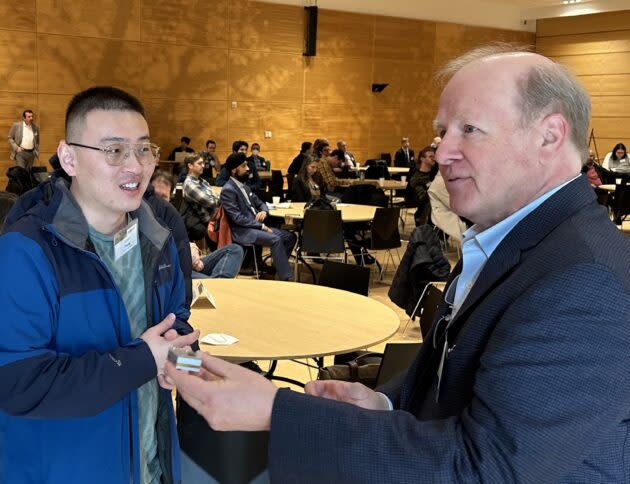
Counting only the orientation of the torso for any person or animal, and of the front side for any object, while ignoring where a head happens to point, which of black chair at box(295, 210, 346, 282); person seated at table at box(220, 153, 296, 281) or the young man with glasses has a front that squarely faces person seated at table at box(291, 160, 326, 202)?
the black chair

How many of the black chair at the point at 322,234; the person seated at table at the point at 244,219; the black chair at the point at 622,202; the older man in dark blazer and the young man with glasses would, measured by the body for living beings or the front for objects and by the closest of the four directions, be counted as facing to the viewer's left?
1

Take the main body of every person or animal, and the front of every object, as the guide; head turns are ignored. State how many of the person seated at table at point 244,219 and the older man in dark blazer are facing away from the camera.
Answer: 0

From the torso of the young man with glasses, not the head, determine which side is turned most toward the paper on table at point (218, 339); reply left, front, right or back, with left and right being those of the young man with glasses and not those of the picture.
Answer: left

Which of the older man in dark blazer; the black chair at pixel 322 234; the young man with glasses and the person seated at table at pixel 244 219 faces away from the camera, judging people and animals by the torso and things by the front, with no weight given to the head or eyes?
the black chair

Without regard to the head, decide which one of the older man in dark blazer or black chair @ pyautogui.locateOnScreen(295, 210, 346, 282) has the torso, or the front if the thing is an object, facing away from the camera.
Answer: the black chair

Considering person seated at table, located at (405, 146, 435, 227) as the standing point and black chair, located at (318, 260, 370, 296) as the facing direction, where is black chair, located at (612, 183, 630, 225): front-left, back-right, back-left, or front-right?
back-left

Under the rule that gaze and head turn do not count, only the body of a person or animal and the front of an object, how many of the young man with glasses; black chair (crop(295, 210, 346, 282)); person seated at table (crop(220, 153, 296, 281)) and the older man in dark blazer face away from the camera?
1

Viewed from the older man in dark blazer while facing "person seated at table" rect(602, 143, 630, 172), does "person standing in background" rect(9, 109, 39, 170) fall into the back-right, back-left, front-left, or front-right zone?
front-left

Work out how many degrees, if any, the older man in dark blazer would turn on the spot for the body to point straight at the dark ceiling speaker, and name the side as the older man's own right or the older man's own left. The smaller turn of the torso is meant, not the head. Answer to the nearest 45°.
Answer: approximately 90° to the older man's own right

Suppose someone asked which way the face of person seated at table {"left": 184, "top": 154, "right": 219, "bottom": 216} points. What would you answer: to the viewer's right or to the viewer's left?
to the viewer's right

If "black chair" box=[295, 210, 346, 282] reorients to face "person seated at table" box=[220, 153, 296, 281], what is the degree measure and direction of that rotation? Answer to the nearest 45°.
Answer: approximately 90° to its left

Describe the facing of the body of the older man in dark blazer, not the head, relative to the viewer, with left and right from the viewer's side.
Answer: facing to the left of the viewer

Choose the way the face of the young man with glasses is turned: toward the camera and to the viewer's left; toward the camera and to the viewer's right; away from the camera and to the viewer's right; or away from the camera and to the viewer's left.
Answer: toward the camera and to the viewer's right

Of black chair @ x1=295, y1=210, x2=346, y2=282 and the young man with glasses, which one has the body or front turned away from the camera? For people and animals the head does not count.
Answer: the black chair

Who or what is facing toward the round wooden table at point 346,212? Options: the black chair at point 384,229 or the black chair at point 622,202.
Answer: the black chair at point 384,229

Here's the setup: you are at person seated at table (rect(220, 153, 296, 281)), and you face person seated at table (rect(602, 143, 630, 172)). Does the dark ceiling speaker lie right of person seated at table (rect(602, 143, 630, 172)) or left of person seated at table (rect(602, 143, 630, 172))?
left

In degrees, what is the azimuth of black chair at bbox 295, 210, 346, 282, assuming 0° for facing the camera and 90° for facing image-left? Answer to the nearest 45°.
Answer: approximately 180°

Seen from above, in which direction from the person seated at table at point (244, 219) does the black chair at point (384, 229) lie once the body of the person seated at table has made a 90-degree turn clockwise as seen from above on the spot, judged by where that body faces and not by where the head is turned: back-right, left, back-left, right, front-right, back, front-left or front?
back-left
